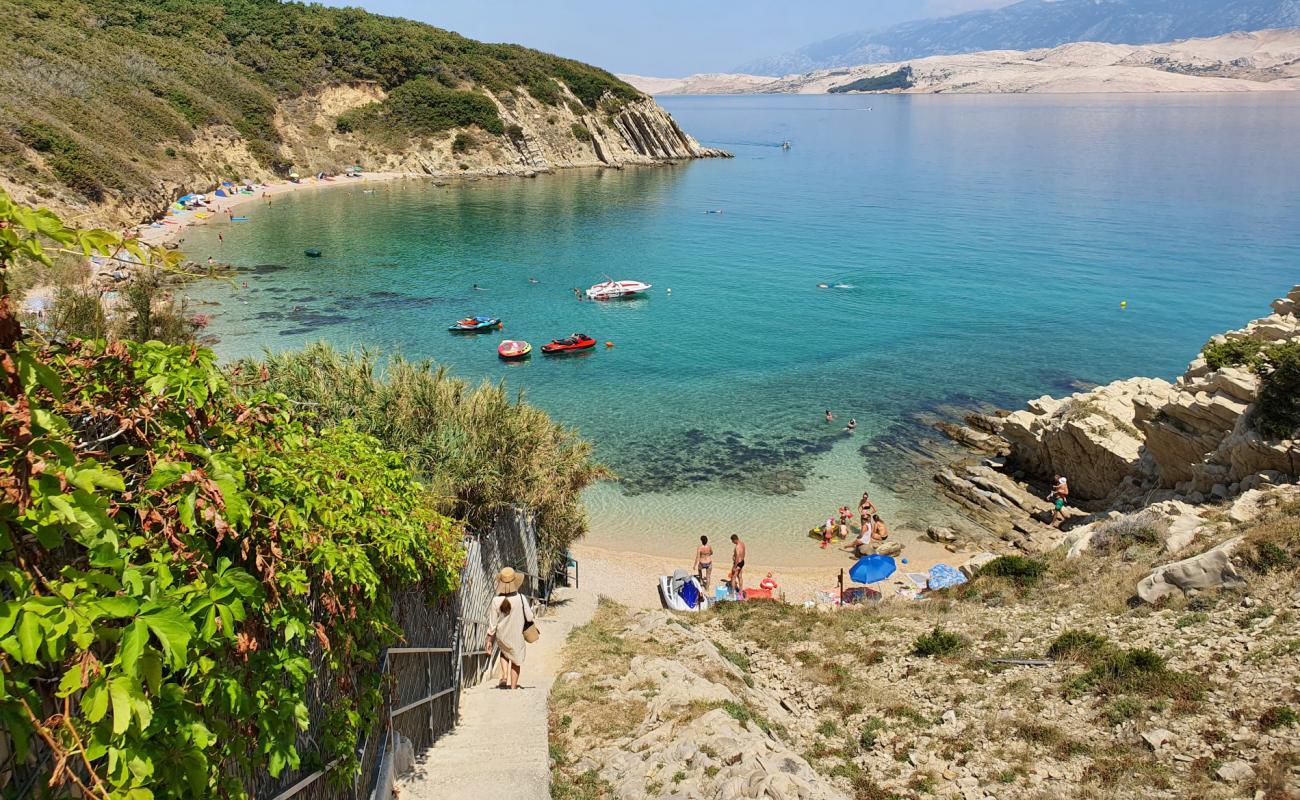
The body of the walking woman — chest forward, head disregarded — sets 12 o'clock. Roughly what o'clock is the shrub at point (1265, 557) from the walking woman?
The shrub is roughly at 3 o'clock from the walking woman.

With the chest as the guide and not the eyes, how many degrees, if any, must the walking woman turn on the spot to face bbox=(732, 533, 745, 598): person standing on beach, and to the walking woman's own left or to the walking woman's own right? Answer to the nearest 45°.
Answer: approximately 45° to the walking woman's own right

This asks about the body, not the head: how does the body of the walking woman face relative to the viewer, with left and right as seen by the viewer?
facing away from the viewer

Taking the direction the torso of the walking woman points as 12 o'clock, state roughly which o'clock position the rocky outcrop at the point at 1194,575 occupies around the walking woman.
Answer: The rocky outcrop is roughly at 3 o'clock from the walking woman.

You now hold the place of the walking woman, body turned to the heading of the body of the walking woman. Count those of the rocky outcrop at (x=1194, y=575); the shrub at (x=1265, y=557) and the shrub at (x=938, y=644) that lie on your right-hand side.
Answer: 3

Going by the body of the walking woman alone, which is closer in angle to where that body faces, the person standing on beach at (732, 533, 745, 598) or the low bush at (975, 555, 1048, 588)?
the person standing on beach

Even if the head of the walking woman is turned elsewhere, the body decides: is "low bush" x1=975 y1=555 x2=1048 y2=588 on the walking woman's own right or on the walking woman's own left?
on the walking woman's own right

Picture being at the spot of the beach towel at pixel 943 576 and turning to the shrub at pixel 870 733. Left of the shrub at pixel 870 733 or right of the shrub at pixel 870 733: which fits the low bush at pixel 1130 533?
left

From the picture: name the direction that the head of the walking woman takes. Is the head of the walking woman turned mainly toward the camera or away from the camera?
away from the camera
